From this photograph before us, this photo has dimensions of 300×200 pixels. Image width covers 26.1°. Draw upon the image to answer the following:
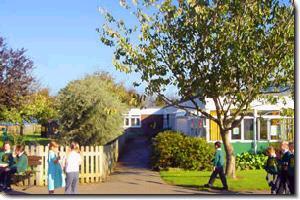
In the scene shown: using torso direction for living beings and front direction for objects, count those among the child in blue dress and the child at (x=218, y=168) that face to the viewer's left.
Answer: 1

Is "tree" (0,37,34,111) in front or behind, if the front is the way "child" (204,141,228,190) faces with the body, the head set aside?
in front

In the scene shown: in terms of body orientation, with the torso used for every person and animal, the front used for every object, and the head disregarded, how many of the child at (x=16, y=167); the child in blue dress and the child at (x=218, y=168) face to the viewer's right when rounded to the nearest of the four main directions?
1

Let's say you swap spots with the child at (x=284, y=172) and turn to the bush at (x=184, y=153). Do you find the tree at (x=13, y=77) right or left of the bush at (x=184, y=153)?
left

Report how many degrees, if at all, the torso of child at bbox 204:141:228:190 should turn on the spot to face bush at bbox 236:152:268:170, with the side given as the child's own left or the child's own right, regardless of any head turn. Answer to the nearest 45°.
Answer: approximately 90° to the child's own right

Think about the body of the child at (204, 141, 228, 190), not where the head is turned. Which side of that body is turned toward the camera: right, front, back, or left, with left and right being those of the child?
left
